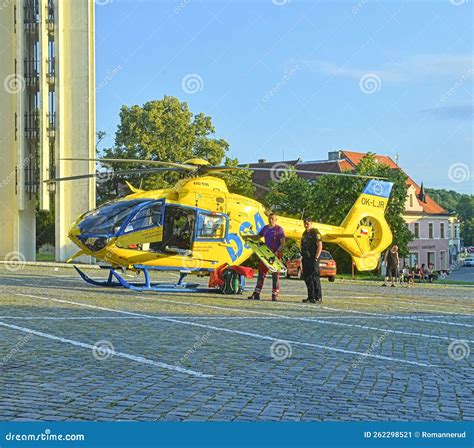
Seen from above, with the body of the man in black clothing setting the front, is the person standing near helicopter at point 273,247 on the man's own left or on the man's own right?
on the man's own right

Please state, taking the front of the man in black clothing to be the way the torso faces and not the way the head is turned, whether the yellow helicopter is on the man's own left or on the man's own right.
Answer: on the man's own right

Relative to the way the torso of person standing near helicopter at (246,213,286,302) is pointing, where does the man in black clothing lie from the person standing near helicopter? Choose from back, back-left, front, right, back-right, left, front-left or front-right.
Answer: left

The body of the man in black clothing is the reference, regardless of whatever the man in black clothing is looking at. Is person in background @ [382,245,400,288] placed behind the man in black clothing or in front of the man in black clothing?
behind

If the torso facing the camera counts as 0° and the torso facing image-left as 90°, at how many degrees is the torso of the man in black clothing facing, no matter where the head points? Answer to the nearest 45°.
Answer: approximately 45°

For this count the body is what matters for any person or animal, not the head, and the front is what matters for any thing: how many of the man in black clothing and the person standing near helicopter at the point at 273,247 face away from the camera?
0
